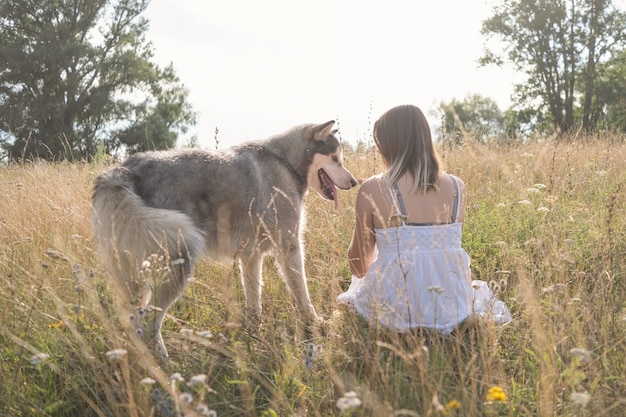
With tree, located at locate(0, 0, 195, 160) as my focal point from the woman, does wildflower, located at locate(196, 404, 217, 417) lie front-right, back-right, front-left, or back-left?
back-left

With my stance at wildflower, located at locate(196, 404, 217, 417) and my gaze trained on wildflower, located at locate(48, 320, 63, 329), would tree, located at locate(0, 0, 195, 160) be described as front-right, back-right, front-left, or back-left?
front-right

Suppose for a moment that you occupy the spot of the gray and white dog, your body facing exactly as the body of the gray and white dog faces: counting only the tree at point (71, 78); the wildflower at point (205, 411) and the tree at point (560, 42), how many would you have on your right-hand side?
1

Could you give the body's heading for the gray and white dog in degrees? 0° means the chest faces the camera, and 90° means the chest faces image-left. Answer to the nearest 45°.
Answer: approximately 270°

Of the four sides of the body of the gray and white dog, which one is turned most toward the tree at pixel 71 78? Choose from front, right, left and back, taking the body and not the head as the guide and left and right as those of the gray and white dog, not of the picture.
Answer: left

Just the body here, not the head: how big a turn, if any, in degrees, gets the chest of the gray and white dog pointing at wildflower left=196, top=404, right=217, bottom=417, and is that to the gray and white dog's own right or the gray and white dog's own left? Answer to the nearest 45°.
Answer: approximately 90° to the gray and white dog's own right

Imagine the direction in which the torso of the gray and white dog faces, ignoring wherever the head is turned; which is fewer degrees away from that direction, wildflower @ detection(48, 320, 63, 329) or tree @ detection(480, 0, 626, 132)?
the tree

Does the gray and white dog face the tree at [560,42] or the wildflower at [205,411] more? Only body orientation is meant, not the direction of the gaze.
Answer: the tree

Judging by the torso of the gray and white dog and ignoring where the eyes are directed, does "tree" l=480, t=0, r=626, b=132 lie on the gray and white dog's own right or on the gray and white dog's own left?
on the gray and white dog's own left
